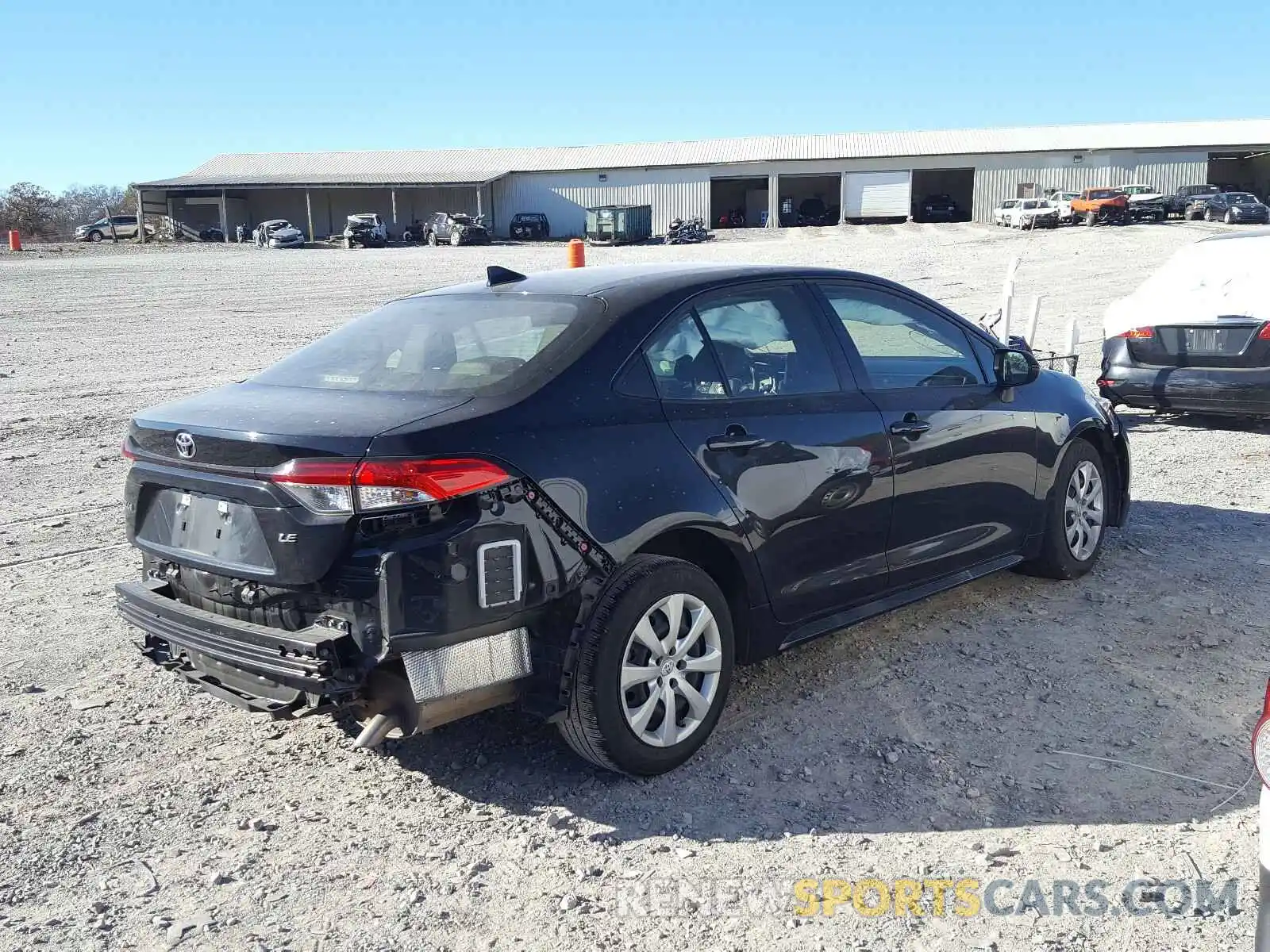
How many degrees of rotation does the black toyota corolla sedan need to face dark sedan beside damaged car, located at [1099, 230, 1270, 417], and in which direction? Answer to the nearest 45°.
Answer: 0° — it already faces it

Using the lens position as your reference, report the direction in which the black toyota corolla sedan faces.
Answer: facing away from the viewer and to the right of the viewer

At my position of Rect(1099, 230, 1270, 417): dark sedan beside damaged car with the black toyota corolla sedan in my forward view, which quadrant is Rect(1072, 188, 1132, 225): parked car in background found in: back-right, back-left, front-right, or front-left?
back-right

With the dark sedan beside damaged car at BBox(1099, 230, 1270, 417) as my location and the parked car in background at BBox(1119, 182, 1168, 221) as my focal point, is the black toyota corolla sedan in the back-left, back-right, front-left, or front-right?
back-left

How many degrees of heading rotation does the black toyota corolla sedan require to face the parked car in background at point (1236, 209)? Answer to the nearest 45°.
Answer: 0° — it already faces it
